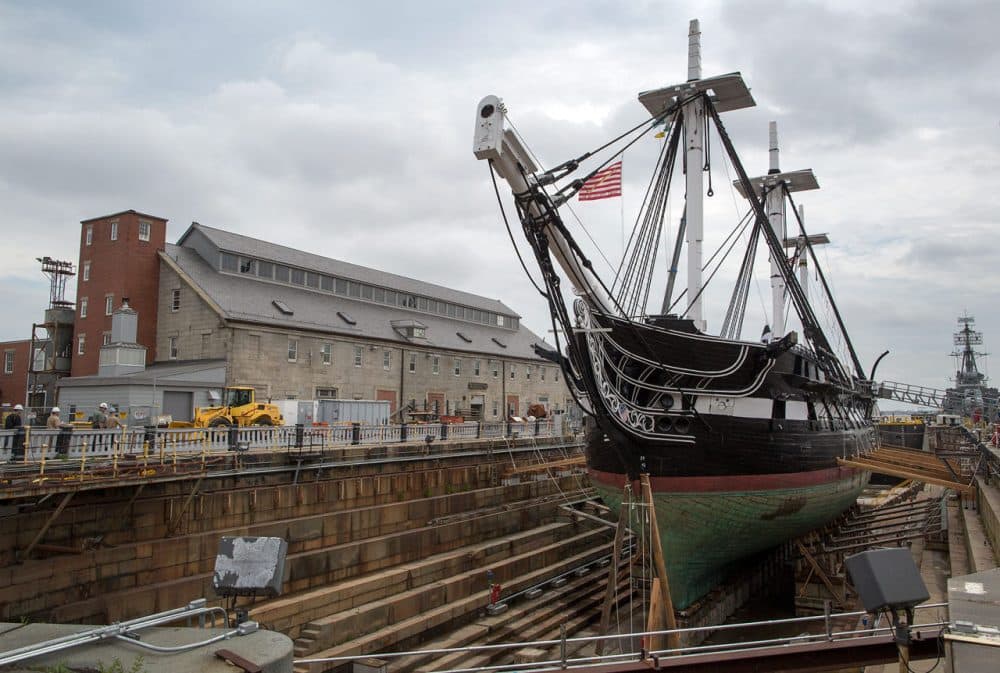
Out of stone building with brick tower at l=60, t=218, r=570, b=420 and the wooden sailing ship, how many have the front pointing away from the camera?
0

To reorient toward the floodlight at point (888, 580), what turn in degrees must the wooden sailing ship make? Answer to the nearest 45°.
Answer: approximately 45° to its left

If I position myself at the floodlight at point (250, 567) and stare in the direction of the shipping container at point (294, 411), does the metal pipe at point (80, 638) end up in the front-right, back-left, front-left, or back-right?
back-left

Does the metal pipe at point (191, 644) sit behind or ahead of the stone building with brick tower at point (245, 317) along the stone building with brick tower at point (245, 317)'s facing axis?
ahead

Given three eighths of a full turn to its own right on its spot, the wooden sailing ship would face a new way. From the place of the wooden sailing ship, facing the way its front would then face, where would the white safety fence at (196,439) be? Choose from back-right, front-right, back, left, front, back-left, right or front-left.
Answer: left

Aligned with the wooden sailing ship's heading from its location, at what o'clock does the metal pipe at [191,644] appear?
The metal pipe is roughly at 11 o'clock from the wooden sailing ship.

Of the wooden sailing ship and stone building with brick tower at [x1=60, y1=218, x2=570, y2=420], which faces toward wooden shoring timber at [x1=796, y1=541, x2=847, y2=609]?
the stone building with brick tower

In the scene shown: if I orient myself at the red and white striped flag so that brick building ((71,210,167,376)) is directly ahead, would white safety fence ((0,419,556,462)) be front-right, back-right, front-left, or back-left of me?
front-left

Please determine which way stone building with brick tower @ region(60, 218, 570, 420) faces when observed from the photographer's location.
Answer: facing the viewer and to the right of the viewer
